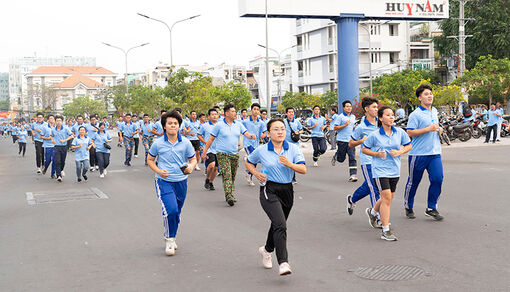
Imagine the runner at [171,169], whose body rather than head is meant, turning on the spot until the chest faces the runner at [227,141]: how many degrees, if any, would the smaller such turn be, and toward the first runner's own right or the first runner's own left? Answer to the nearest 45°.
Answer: approximately 180°

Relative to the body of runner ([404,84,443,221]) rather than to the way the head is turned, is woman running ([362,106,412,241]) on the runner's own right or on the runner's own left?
on the runner's own right

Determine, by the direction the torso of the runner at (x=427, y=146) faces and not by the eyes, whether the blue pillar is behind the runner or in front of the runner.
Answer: behind

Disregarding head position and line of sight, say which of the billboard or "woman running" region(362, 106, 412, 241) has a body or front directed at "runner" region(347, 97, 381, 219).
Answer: the billboard

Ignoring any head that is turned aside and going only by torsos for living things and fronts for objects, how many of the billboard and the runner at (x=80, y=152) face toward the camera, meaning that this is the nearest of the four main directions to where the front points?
2

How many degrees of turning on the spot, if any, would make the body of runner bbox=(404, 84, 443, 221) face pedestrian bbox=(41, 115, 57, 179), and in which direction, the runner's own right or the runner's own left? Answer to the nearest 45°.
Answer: approximately 180°

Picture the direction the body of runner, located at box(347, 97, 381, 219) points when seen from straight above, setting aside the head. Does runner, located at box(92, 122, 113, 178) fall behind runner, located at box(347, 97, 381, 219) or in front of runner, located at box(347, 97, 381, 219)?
behind

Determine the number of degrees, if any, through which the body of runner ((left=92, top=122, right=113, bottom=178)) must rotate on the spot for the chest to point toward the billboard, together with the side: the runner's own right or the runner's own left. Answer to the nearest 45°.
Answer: approximately 135° to the runner's own left

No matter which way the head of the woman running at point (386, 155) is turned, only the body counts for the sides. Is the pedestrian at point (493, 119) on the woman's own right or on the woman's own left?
on the woman's own left

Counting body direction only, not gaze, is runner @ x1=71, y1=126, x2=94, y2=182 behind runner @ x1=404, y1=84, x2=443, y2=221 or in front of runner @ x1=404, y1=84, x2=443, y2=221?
behind
